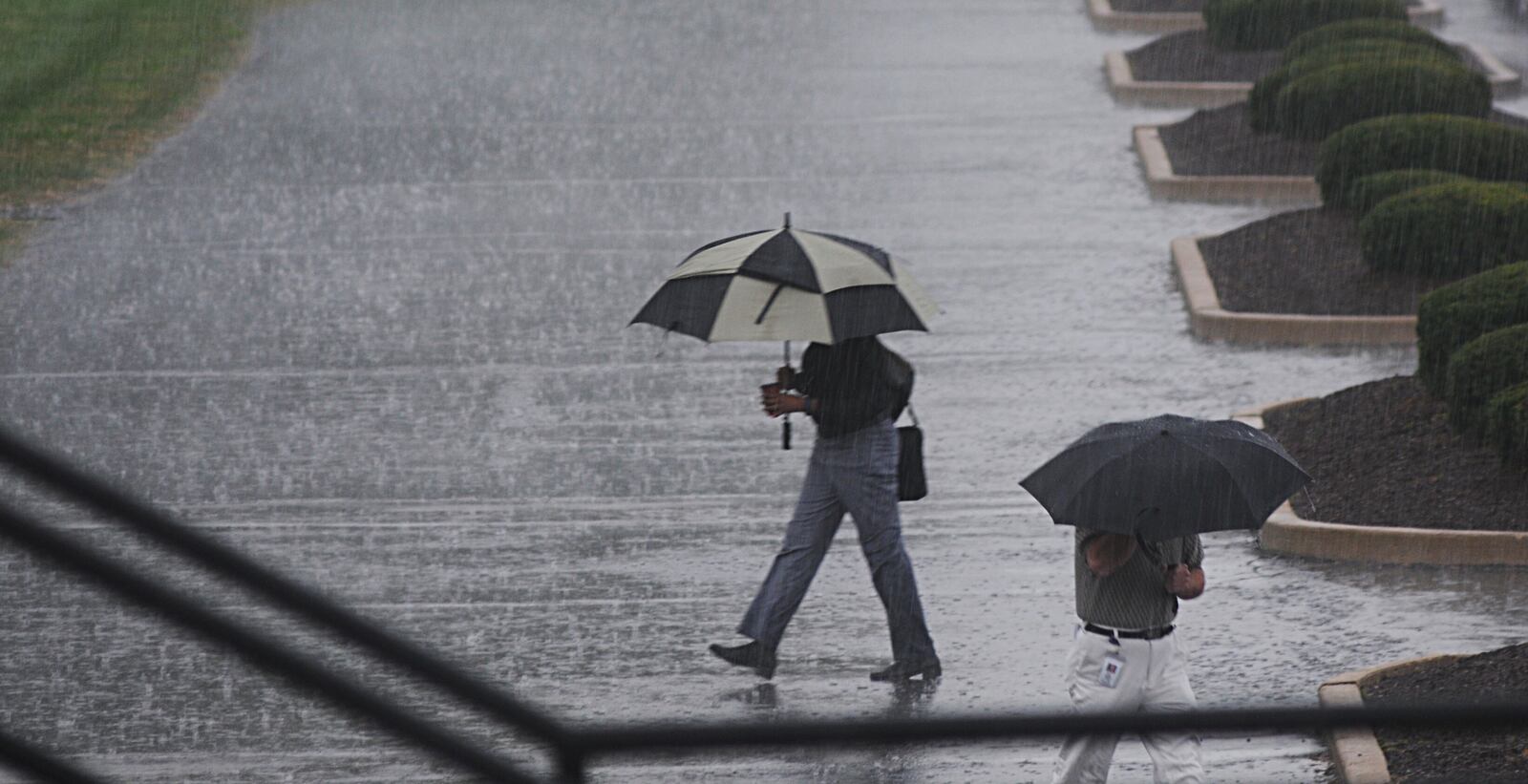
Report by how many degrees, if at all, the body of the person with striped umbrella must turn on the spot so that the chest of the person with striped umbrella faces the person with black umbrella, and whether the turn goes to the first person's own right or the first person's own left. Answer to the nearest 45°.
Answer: approximately 135° to the first person's own left

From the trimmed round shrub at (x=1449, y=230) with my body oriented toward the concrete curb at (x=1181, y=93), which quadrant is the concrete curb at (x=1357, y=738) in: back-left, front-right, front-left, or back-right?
back-left

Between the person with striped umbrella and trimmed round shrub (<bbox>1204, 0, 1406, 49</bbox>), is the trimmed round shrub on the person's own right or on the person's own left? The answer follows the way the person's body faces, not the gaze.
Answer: on the person's own right

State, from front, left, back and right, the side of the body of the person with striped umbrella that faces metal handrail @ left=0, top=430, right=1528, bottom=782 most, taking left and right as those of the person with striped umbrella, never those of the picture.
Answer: left

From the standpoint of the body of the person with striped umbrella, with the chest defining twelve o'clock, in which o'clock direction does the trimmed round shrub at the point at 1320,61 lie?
The trimmed round shrub is roughly at 4 o'clock from the person with striped umbrella.

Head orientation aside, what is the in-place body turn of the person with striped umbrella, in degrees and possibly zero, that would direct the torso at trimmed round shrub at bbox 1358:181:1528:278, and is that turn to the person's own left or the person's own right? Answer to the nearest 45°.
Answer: approximately 135° to the person's own right

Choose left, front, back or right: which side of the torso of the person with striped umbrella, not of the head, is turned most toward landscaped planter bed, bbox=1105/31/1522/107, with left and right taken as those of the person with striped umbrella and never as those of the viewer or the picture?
right

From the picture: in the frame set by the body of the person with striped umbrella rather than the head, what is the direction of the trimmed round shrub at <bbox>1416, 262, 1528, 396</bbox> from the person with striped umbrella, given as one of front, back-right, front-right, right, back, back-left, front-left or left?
back-right

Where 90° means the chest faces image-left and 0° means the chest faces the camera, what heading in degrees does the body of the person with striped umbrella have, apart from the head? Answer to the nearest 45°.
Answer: approximately 90°

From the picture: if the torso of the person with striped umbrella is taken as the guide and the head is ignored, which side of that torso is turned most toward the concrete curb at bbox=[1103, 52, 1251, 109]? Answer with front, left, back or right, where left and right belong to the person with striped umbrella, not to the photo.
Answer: right

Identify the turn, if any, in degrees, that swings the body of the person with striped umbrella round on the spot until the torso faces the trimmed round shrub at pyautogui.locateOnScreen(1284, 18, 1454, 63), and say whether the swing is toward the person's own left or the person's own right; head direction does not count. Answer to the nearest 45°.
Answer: approximately 135° to the person's own right
